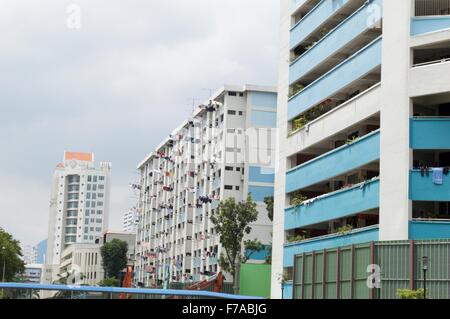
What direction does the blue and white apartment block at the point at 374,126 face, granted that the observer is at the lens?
facing the viewer and to the left of the viewer
